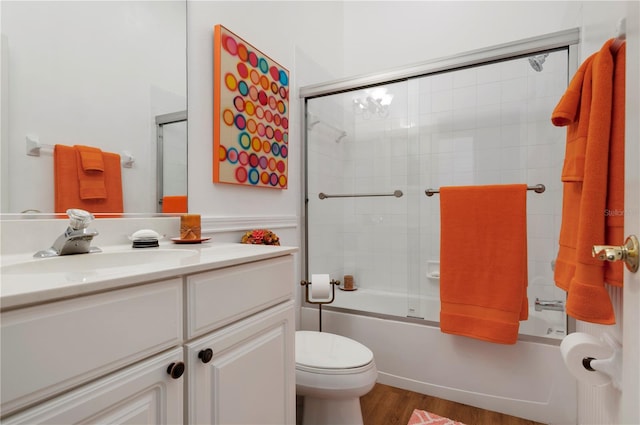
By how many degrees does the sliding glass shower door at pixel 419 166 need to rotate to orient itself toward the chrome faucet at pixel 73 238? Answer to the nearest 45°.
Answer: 0° — it already faces it

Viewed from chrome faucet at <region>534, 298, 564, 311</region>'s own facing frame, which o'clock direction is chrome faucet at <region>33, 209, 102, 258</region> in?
chrome faucet at <region>33, 209, 102, 258</region> is roughly at 10 o'clock from chrome faucet at <region>534, 298, 564, 311</region>.

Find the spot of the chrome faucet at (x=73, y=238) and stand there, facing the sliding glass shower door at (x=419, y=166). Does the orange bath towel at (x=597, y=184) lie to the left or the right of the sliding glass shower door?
right

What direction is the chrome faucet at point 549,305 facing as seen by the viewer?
to the viewer's left

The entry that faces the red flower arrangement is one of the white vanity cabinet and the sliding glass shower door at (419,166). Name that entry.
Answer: the sliding glass shower door
